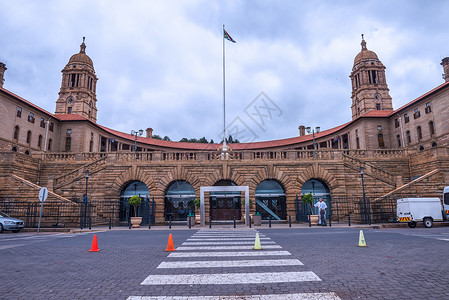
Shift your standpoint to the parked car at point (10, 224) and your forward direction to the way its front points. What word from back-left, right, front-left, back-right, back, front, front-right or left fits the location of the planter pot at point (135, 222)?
front-left

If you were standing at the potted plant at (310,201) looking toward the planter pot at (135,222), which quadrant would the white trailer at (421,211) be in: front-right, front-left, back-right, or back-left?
back-left

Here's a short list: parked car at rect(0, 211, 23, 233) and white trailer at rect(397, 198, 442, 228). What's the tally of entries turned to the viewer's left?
0

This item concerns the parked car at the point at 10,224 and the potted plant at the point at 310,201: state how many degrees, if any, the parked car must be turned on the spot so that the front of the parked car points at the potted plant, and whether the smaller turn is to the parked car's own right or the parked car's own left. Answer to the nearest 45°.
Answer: approximately 45° to the parked car's own left

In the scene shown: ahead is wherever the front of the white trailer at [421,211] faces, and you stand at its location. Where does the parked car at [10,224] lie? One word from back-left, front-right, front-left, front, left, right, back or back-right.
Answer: back

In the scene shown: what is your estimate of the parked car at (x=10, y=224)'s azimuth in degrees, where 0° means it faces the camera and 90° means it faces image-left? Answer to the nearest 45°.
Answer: approximately 315°

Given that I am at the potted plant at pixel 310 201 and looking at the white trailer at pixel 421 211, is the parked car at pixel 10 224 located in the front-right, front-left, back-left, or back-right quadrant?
back-right

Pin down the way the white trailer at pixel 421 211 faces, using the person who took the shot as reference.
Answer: facing away from the viewer and to the right of the viewer

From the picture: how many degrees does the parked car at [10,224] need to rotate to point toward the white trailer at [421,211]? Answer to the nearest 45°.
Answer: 0° — it already faces it
